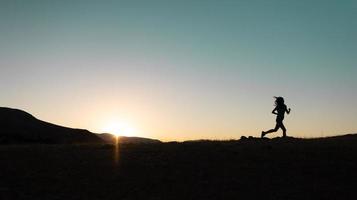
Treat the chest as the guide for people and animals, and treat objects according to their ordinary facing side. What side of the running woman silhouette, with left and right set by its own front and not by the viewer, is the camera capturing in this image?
right
